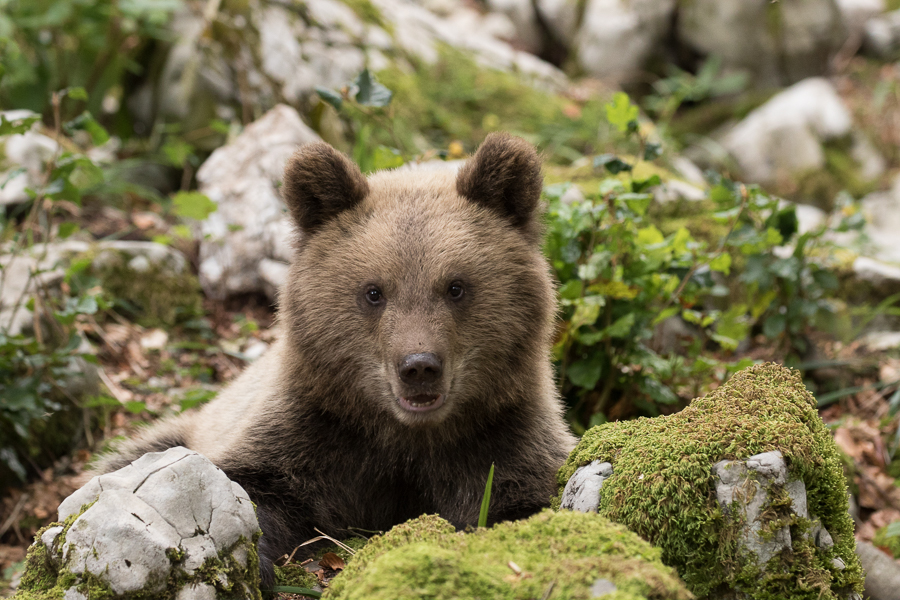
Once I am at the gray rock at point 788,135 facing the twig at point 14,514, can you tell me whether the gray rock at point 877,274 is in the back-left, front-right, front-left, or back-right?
front-left

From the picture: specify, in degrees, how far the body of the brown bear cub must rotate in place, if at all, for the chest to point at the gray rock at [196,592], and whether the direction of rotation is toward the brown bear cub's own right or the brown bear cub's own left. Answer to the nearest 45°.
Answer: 0° — it already faces it

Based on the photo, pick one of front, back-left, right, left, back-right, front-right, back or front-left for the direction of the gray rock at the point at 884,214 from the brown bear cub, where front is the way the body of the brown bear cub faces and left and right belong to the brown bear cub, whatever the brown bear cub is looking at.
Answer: back-left

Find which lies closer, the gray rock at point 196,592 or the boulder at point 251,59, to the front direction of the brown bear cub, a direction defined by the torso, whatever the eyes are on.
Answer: the gray rock

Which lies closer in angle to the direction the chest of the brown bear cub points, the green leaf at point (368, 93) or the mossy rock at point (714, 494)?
the mossy rock

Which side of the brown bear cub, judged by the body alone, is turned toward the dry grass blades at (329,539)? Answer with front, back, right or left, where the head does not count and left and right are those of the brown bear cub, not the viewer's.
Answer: front

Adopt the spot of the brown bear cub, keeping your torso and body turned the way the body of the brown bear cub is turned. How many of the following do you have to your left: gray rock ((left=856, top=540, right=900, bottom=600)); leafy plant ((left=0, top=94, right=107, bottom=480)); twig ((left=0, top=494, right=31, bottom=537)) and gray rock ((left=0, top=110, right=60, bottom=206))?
1

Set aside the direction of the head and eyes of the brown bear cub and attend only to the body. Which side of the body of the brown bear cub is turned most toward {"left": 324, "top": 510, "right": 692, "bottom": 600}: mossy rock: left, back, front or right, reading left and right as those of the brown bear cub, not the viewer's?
front

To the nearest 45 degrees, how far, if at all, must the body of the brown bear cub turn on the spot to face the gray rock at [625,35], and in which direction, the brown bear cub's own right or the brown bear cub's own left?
approximately 180°

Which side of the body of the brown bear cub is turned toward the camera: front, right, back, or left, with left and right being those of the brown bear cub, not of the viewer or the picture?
front

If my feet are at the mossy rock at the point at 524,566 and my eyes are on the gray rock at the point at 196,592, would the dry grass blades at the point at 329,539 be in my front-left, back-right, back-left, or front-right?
front-right

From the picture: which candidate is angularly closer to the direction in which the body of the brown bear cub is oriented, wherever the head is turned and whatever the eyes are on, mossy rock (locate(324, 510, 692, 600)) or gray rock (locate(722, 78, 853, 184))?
the mossy rock

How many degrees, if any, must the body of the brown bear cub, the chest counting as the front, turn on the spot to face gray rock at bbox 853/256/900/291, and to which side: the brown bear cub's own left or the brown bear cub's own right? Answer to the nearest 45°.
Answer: approximately 135° to the brown bear cub's own left

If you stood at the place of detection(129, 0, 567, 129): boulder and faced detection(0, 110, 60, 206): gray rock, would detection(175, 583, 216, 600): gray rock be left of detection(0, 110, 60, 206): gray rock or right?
left

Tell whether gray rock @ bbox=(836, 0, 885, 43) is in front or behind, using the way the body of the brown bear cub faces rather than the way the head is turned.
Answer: behind
